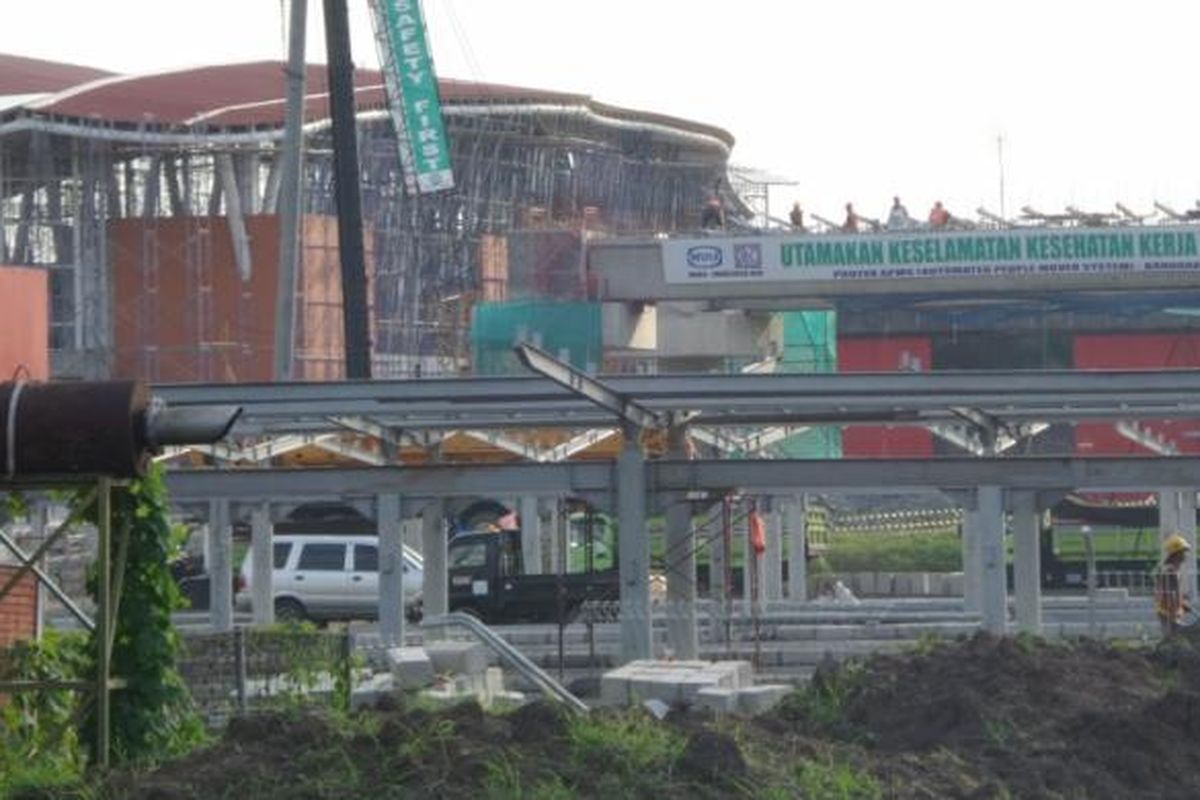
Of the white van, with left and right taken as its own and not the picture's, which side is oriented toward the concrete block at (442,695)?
right

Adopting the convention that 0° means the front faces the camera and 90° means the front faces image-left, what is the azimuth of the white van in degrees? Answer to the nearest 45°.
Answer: approximately 270°

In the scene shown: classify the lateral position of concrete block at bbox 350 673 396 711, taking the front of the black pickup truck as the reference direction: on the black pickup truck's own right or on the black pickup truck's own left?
on the black pickup truck's own left

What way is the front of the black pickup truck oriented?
to the viewer's left

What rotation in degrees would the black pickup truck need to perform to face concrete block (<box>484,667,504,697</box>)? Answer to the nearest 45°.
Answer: approximately 90° to its left

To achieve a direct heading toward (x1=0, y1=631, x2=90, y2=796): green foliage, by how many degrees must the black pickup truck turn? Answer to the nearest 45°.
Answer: approximately 90° to its left

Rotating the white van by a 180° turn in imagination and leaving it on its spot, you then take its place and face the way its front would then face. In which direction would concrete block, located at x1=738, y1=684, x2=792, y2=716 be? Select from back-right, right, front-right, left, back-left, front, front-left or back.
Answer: left

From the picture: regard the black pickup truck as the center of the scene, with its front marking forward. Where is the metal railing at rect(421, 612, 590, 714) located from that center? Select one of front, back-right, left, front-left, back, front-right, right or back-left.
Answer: left

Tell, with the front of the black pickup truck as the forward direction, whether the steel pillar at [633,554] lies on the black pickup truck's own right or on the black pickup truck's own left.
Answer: on the black pickup truck's own left

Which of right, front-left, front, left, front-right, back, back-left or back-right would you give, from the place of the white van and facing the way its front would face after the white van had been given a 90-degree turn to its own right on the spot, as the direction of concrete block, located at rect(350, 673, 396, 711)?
front

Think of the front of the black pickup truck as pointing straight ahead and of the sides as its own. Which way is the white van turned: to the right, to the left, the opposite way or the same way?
the opposite way

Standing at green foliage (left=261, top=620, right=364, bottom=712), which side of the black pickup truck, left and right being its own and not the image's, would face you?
left

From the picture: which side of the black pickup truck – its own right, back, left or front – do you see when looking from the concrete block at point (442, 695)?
left

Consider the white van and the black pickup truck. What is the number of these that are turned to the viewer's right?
1

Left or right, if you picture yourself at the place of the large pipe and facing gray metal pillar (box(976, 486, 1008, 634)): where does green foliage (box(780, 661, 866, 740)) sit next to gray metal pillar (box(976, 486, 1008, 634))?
right
